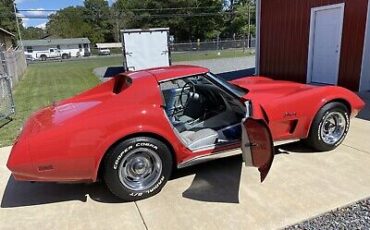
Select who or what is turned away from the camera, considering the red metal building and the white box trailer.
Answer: the white box trailer

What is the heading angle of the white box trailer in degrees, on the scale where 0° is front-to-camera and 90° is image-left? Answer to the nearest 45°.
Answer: approximately 180°

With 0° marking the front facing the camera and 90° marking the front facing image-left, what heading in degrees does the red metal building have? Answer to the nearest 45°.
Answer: approximately 45°

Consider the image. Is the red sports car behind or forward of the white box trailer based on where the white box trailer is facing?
behind

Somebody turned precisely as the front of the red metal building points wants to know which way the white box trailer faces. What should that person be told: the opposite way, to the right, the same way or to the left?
the opposite way

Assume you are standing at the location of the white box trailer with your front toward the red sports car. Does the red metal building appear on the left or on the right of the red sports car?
left

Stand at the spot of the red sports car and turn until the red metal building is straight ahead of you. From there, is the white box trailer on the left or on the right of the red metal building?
left

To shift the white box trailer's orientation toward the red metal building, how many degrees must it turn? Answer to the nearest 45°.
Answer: approximately 135° to its right

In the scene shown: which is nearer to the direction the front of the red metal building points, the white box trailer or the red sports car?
the red sports car

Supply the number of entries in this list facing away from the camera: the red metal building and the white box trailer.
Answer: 1
